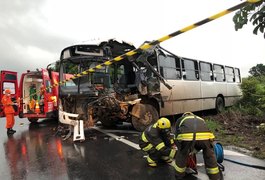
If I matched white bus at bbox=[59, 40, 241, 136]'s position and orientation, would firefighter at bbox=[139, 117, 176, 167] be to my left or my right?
on my left

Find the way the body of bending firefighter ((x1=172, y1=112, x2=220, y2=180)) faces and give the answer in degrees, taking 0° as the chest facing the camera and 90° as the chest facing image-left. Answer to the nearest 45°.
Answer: approximately 180°

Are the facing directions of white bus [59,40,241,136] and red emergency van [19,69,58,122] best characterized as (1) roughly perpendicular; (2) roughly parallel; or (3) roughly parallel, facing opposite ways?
roughly parallel, facing opposite ways

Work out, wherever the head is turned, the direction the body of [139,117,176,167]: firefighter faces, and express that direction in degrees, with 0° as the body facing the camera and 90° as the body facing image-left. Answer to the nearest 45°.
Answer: approximately 315°
